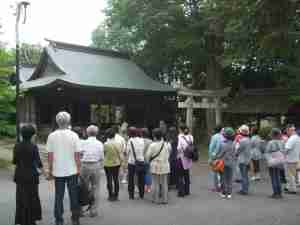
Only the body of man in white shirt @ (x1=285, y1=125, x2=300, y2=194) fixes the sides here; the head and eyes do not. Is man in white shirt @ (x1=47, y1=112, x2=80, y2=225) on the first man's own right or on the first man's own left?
on the first man's own left

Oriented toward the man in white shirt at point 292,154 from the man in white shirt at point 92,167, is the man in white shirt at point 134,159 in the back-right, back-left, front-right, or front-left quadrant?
front-left

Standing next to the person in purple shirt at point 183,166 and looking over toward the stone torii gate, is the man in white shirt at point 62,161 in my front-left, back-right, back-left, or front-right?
back-left

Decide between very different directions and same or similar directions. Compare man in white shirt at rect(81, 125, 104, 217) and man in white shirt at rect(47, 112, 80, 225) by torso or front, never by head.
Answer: same or similar directions

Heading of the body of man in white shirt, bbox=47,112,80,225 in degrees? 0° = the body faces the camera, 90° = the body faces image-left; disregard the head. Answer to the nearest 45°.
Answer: approximately 180°

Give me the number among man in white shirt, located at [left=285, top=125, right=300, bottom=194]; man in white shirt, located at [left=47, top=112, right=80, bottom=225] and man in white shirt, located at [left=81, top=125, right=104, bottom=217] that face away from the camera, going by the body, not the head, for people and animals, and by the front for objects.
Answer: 2

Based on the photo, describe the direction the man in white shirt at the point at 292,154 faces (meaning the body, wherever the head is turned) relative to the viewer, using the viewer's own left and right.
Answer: facing to the left of the viewer

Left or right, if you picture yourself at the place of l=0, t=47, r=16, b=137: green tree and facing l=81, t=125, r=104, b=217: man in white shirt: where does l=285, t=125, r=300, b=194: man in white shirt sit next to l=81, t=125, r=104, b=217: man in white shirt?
left

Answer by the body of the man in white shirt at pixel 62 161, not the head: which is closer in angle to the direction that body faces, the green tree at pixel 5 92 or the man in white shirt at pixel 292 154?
the green tree

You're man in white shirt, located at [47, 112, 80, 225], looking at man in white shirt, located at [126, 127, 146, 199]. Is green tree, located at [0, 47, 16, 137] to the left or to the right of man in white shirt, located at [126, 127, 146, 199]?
left

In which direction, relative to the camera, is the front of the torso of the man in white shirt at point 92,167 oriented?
away from the camera

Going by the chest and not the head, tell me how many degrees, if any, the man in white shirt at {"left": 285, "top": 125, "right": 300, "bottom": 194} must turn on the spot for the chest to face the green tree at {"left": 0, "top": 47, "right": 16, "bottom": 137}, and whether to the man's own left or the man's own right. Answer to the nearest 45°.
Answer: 0° — they already face it

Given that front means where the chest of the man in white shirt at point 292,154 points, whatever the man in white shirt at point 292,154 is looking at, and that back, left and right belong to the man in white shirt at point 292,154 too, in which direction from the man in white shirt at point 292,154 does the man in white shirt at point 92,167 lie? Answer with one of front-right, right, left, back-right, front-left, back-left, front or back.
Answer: front-left

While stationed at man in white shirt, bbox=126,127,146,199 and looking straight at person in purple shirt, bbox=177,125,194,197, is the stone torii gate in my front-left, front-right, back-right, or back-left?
front-left

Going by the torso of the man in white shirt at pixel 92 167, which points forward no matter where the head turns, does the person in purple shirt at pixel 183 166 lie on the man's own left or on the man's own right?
on the man's own right

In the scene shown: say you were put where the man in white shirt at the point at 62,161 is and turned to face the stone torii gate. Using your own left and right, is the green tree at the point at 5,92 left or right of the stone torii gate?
left
